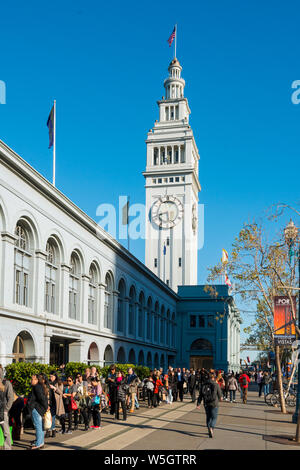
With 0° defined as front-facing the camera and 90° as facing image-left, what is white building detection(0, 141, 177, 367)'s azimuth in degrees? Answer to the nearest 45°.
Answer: approximately 315°

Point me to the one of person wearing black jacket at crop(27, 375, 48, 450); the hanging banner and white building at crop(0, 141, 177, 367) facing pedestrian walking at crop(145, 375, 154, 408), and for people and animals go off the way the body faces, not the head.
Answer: the white building

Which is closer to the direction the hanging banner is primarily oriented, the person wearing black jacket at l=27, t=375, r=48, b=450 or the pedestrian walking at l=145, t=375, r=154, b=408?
the person wearing black jacket

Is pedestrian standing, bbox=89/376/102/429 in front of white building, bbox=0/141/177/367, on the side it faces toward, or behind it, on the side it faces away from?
in front

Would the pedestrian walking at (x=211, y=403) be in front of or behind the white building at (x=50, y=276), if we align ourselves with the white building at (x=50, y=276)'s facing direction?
in front

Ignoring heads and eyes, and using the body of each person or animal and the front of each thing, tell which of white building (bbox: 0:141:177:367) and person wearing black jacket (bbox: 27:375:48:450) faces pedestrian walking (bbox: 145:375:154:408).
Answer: the white building

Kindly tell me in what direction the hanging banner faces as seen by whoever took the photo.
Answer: facing the viewer
